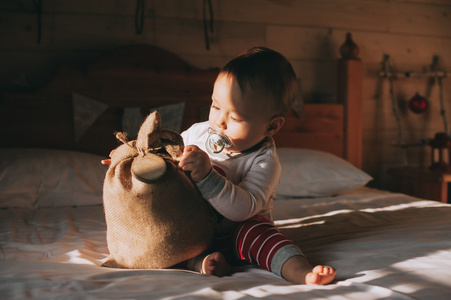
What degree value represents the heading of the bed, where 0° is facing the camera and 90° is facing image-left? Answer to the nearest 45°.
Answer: approximately 0°

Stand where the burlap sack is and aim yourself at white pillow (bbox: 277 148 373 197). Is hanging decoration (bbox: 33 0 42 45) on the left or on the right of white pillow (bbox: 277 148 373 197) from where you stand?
left

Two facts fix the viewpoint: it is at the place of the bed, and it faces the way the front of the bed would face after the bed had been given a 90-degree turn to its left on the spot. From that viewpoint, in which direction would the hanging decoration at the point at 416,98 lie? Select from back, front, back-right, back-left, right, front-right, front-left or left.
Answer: front-left

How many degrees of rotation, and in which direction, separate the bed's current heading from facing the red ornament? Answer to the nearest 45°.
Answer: approximately 135° to its left
